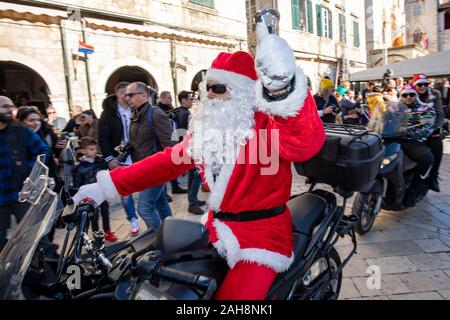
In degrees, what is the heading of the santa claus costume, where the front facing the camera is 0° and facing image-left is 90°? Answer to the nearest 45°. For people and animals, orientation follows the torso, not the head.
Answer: approximately 45°

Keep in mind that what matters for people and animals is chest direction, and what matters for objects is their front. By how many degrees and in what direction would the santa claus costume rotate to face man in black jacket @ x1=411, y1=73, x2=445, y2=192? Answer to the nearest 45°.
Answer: approximately 180°

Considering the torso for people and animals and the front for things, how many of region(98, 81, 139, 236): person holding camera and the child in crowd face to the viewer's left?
0

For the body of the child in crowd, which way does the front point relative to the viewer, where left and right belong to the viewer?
facing the viewer and to the right of the viewer

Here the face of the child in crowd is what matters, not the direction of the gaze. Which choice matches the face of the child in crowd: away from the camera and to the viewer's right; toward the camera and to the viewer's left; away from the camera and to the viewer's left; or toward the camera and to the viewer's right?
toward the camera and to the viewer's right

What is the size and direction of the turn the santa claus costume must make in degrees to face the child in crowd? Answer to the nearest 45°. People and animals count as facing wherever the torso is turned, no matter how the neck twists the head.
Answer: approximately 90° to its right

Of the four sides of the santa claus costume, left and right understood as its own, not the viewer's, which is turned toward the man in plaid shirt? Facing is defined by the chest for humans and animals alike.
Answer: right

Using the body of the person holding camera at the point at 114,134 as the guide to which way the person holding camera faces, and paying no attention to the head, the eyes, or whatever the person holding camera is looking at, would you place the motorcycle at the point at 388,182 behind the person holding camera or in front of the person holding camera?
in front
